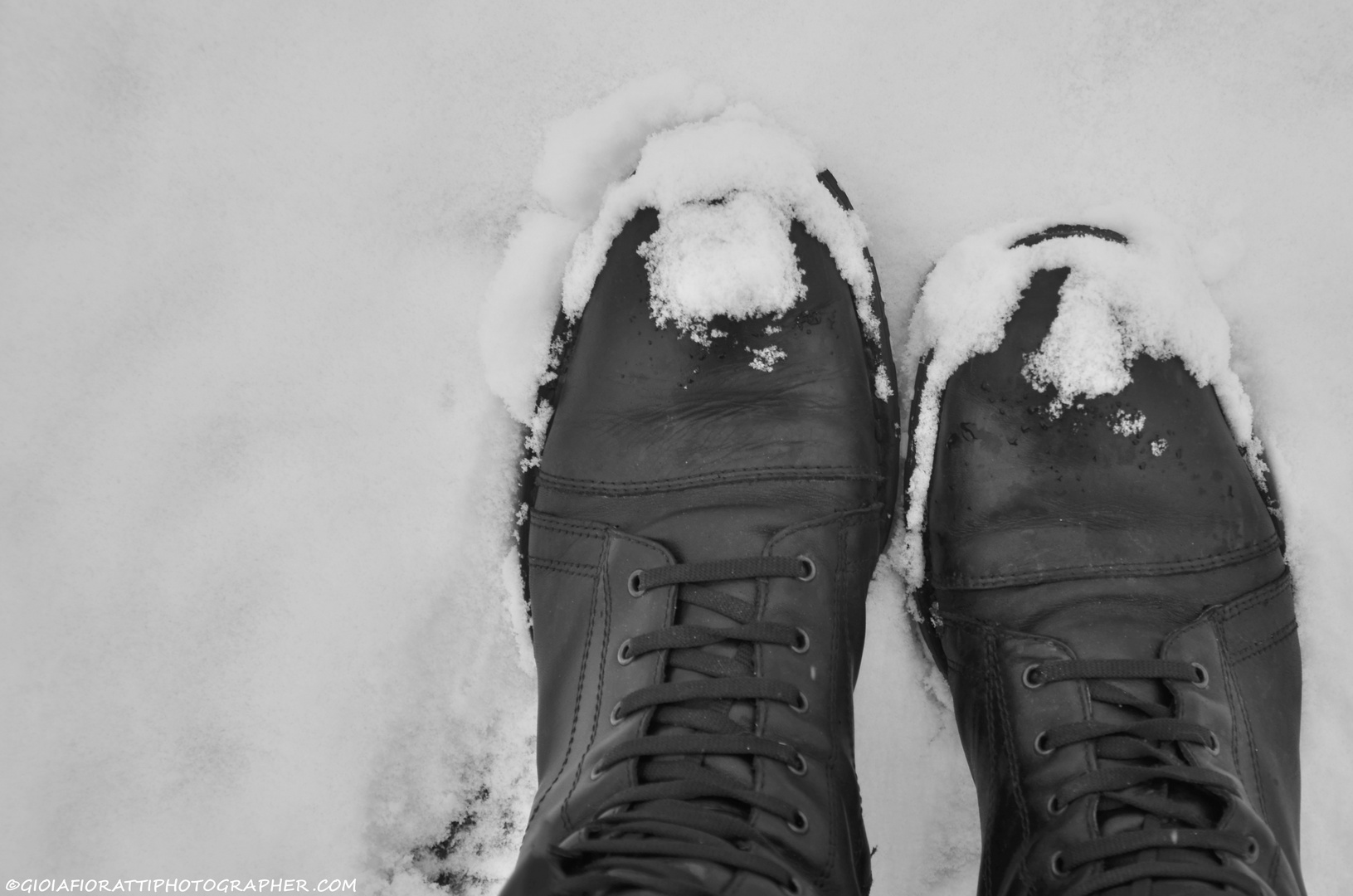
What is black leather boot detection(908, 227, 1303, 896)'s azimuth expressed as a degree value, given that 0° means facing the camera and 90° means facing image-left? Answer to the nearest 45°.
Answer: approximately 180°

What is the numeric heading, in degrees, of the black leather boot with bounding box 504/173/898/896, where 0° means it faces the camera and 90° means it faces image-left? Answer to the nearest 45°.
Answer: approximately 180°

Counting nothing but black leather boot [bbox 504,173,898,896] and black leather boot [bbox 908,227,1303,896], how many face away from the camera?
2
